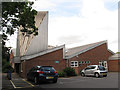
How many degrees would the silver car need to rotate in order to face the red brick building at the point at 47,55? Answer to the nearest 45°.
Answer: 0° — it already faces it

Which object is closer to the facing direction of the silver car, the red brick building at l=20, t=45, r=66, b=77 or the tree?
the red brick building
